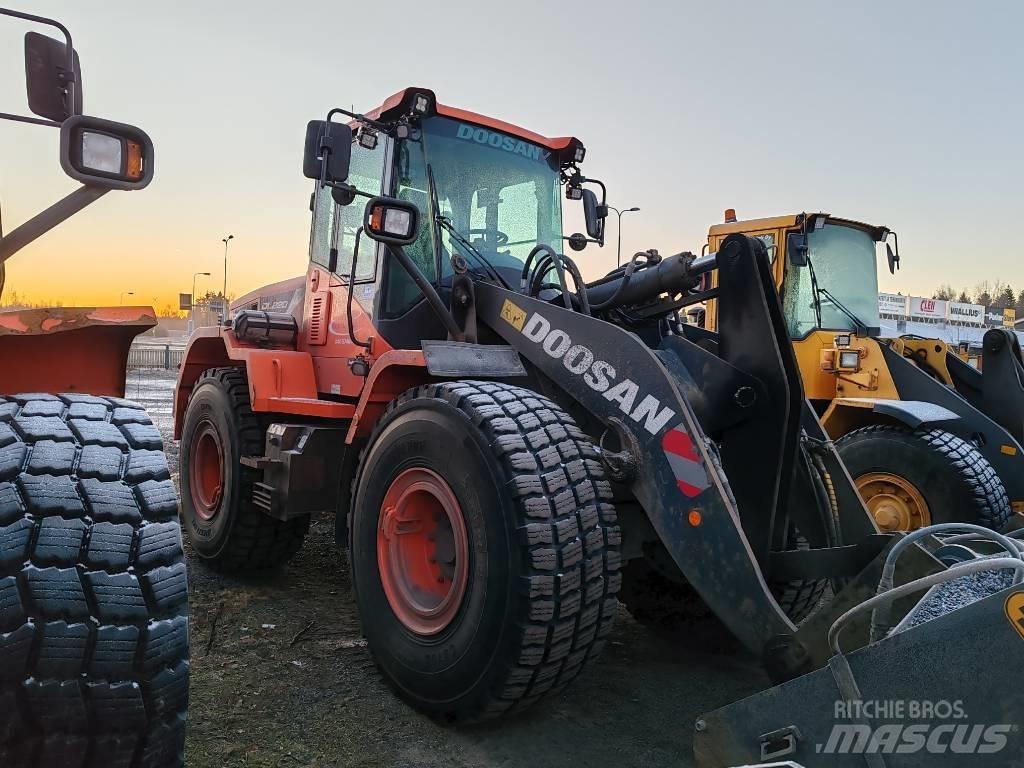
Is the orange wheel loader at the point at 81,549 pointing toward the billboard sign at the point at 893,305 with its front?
no

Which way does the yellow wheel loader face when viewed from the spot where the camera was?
facing the viewer and to the right of the viewer

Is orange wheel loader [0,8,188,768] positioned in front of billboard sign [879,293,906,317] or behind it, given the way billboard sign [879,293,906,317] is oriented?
in front

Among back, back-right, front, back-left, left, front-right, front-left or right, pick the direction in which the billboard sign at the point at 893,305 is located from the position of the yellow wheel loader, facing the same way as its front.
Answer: back-left

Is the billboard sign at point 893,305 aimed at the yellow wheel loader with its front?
yes

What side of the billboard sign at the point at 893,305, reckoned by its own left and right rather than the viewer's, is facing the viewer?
front

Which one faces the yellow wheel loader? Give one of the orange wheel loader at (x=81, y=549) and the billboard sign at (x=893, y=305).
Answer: the billboard sign
